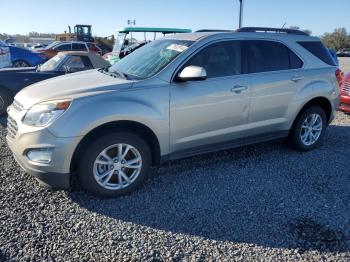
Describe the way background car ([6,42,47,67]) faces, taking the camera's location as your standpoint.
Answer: facing to the right of the viewer

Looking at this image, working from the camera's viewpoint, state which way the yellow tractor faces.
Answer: facing to the right of the viewer

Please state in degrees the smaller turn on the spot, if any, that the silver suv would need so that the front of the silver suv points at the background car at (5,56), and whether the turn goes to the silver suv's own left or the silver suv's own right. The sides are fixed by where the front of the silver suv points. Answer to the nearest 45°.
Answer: approximately 90° to the silver suv's own right

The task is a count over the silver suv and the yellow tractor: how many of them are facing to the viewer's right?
1

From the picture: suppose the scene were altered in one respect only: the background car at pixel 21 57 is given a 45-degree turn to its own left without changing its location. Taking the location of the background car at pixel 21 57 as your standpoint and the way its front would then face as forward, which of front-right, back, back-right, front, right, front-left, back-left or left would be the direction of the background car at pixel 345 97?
right

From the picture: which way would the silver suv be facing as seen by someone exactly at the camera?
facing the viewer and to the left of the viewer

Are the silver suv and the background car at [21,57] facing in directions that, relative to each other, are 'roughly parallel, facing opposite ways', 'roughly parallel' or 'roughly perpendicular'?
roughly parallel, facing opposite ways
